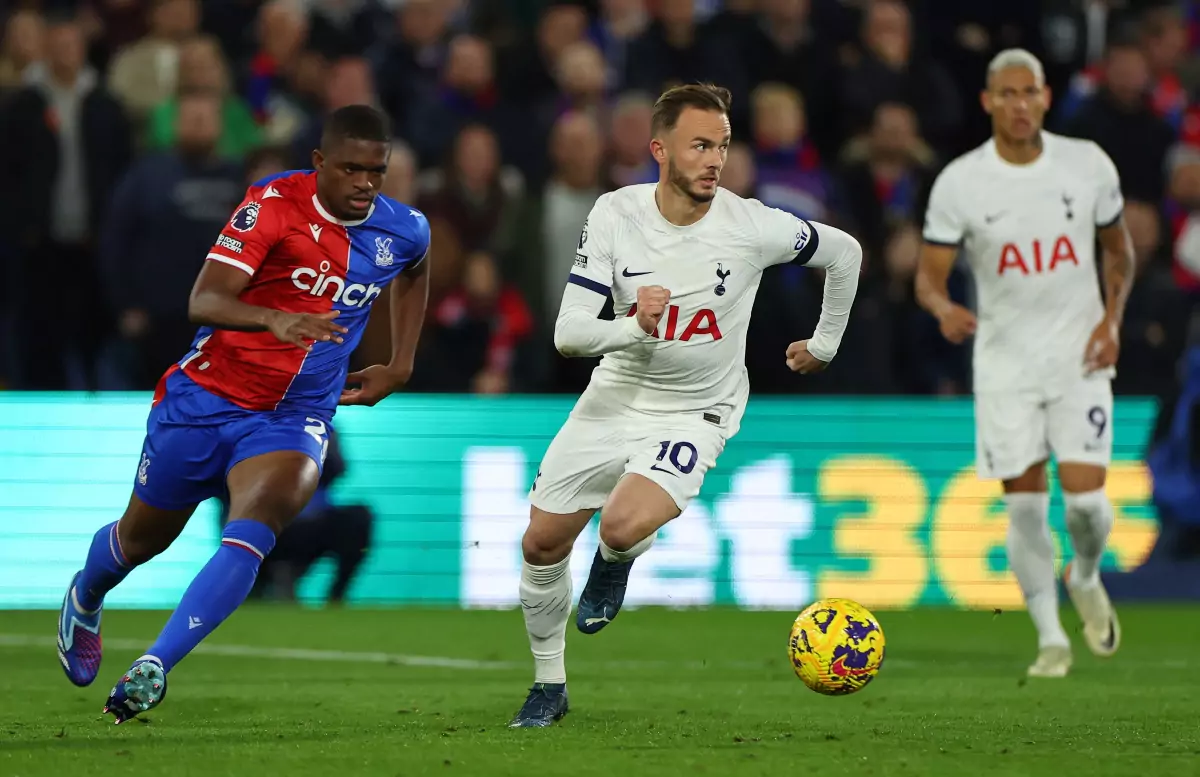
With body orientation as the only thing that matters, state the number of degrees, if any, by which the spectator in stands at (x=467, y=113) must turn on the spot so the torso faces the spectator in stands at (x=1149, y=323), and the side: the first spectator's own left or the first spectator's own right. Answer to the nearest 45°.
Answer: approximately 90° to the first spectator's own left

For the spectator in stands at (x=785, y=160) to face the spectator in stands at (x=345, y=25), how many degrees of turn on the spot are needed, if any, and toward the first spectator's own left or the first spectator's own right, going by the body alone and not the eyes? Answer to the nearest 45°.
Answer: approximately 90° to the first spectator's own right

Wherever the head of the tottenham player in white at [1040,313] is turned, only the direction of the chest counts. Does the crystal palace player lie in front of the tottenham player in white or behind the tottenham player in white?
in front

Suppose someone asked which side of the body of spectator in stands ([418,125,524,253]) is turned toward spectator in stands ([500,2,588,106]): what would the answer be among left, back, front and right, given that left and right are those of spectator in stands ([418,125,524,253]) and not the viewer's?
back

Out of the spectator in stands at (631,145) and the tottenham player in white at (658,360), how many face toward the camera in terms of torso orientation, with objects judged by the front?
2

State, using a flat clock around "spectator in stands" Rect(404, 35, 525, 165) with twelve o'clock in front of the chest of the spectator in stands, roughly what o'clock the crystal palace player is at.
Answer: The crystal palace player is roughly at 12 o'clock from the spectator in stands.

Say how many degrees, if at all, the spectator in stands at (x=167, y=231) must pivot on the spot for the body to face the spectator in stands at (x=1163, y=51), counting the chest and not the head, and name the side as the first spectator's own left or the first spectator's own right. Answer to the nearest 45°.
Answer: approximately 90° to the first spectator's own left

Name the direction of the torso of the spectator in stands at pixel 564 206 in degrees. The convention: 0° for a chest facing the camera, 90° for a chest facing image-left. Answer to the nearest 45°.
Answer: approximately 0°

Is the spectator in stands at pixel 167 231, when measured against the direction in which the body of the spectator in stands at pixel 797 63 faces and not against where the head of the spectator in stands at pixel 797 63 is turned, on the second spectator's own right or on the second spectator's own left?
on the second spectator's own right

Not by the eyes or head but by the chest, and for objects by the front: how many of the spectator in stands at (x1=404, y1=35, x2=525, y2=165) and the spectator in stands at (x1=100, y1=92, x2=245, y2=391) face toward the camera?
2
